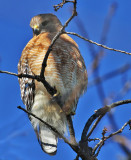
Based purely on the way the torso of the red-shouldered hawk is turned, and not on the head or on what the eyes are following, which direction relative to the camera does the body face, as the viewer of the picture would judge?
toward the camera
